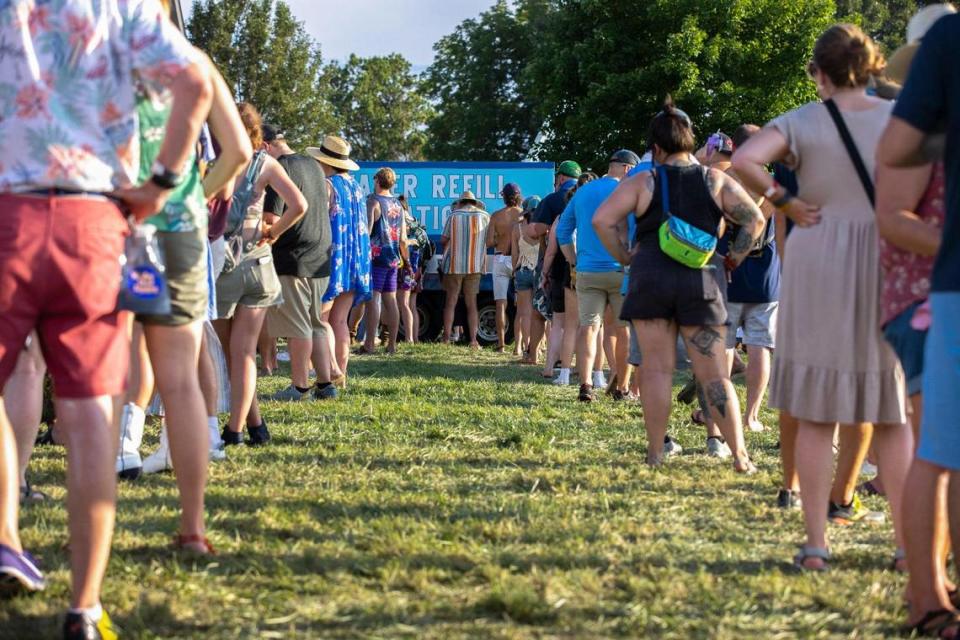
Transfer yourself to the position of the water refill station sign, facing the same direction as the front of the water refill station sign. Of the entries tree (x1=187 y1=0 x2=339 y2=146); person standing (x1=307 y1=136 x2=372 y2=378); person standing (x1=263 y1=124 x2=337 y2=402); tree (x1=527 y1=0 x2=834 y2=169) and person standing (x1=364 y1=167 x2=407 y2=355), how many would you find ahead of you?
3

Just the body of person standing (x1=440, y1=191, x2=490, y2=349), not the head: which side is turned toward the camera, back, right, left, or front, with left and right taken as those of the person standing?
back

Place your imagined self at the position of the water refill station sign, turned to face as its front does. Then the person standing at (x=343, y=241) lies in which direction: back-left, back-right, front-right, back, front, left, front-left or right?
front

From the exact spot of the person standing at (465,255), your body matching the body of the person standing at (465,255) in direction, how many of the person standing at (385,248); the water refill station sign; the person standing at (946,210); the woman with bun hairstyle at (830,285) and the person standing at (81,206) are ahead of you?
1

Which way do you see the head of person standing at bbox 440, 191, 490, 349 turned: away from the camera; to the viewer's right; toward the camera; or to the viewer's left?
away from the camera

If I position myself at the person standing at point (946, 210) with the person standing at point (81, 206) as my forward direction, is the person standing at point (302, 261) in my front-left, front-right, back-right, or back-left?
front-right

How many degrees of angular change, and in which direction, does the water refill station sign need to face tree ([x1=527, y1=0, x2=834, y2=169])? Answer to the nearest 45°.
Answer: approximately 180°

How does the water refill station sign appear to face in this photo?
toward the camera

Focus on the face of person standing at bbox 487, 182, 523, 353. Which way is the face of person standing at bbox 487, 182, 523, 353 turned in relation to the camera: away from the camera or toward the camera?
away from the camera

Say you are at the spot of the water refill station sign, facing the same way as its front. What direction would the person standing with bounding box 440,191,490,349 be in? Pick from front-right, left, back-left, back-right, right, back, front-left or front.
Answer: front

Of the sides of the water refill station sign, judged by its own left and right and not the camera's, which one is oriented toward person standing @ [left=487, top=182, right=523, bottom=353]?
front

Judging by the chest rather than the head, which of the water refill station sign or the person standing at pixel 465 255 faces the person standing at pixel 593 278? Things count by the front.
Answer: the water refill station sign

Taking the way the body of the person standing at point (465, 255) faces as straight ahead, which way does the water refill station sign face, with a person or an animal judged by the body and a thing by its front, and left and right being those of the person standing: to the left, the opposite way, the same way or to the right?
the opposite way

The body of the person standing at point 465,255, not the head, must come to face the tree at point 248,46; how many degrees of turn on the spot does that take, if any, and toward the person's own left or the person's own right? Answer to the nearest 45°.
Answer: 0° — they already face it

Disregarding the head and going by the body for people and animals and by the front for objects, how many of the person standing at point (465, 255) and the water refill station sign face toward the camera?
1

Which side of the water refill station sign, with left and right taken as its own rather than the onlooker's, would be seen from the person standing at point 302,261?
front

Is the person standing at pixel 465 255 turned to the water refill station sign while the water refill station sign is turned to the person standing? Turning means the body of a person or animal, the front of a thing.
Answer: yes
